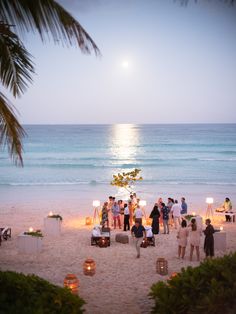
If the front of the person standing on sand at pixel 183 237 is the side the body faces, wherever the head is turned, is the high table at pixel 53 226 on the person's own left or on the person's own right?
on the person's own left

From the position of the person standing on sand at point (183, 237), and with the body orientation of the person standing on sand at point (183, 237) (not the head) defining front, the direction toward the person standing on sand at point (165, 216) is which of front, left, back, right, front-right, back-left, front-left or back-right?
front

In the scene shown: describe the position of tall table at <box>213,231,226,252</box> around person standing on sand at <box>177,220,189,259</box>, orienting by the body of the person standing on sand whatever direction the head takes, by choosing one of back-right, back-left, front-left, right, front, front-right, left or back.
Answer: front-right

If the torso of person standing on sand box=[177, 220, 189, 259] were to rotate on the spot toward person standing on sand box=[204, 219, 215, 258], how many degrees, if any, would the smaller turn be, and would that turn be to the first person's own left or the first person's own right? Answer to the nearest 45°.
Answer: approximately 90° to the first person's own right

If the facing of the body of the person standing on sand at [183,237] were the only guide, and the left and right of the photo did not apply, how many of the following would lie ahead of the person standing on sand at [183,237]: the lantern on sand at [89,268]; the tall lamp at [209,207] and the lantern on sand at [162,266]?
1

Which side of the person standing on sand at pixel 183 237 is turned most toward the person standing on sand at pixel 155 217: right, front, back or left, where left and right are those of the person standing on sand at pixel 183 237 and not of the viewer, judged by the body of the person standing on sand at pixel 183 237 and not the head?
front

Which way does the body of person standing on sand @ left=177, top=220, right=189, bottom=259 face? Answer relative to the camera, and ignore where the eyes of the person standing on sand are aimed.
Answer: away from the camera
